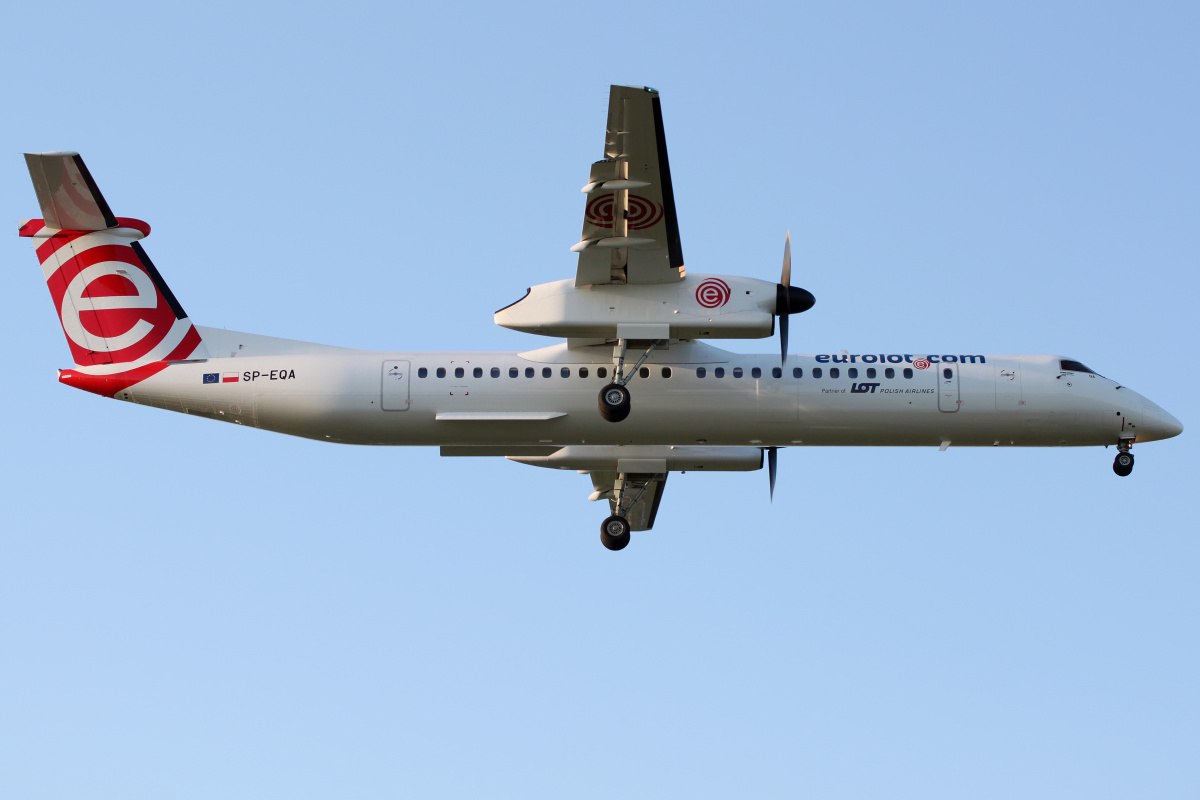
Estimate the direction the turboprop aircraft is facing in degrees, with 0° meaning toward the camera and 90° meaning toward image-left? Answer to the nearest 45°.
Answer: approximately 270°
